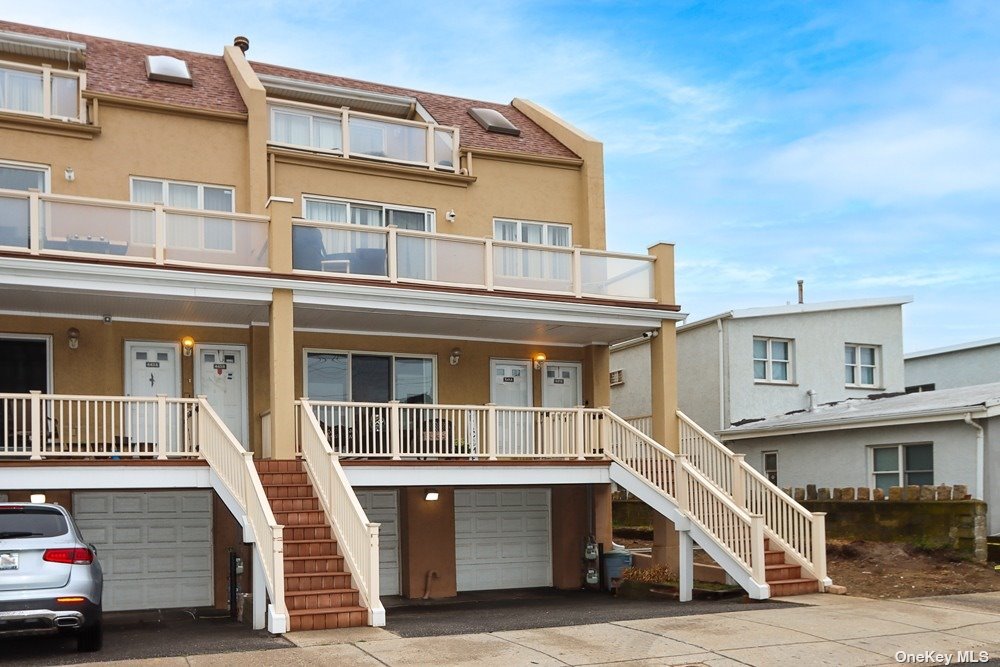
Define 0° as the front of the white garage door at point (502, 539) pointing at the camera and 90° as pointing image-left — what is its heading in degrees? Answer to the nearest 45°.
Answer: approximately 0°

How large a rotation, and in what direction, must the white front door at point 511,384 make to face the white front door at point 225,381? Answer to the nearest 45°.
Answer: approximately 45° to its right
